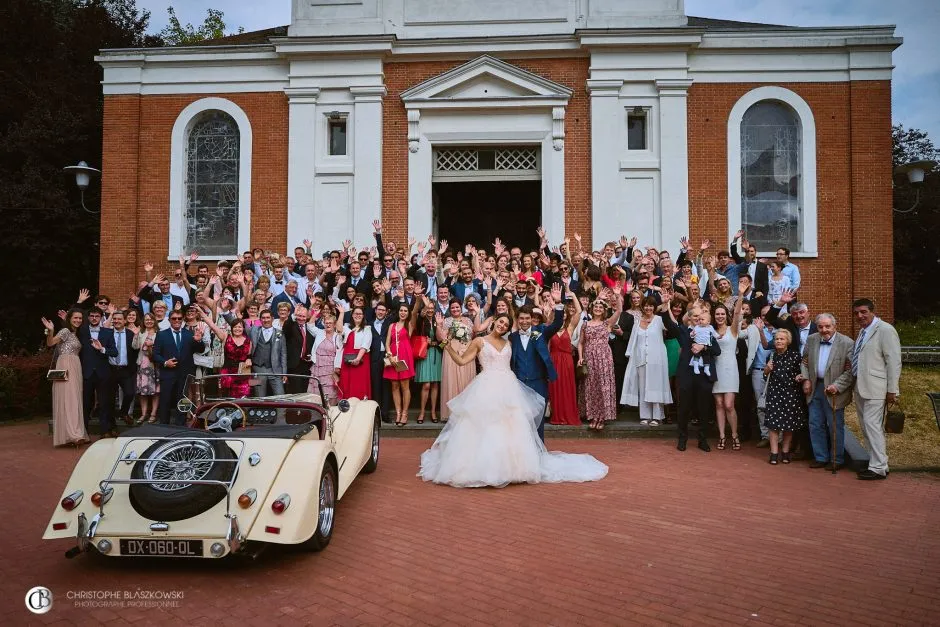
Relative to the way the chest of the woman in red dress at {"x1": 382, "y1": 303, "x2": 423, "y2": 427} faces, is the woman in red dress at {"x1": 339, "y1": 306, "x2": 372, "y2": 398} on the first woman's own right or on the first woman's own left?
on the first woman's own right

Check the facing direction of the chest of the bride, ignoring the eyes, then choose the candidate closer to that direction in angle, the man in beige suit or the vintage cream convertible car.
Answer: the vintage cream convertible car

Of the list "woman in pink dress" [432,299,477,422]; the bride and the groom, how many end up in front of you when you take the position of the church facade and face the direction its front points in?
3

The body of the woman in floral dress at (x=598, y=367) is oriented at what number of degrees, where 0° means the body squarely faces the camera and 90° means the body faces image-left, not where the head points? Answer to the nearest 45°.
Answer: approximately 0°

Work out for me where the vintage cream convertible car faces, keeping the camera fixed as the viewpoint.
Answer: facing away from the viewer and to the right of the viewer

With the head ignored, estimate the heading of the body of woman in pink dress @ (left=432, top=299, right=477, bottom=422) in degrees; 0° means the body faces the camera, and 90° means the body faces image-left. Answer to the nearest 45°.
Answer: approximately 0°

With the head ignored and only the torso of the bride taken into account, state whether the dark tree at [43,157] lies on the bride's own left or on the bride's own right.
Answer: on the bride's own right

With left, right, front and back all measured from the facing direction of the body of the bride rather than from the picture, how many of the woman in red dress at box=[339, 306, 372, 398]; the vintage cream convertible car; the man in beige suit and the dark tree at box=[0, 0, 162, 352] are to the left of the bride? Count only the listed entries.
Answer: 1

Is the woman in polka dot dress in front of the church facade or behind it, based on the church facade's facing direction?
in front

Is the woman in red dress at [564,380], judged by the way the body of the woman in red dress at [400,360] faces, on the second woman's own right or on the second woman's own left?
on the second woman's own left

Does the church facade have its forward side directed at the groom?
yes
